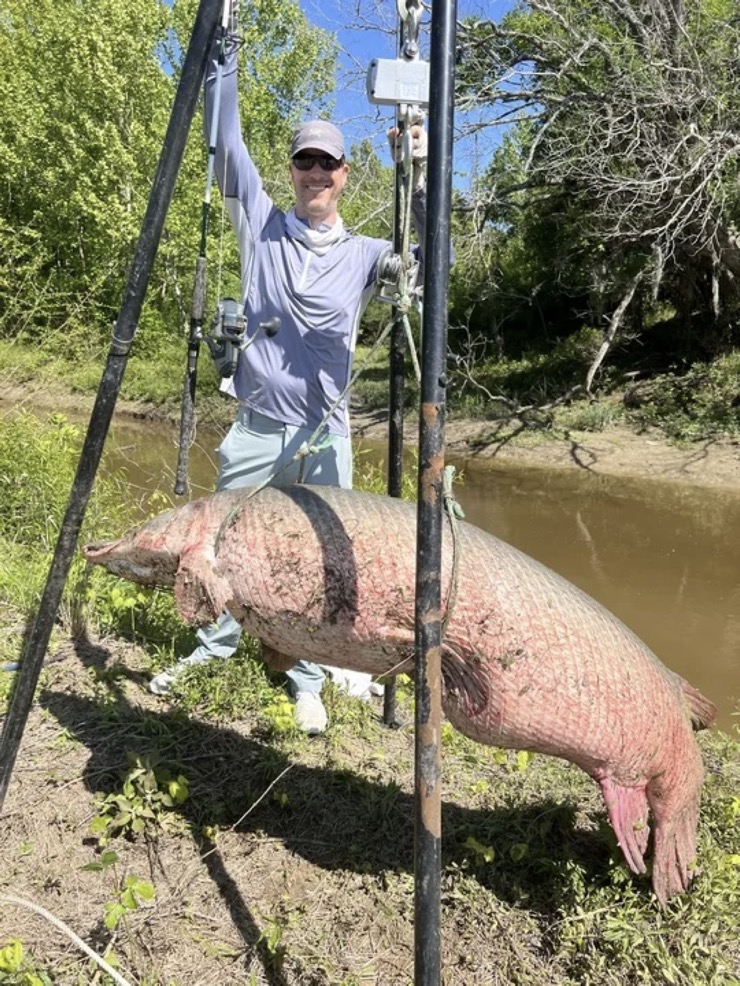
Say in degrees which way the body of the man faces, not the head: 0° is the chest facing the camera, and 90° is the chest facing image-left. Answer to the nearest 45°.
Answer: approximately 0°

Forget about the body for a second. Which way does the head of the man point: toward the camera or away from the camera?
toward the camera

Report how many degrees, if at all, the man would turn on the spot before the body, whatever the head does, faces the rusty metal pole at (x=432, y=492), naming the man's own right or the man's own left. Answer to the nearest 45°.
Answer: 0° — they already face it

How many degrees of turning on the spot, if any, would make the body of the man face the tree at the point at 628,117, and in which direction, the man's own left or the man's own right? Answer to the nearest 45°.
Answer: approximately 135° to the man's own left

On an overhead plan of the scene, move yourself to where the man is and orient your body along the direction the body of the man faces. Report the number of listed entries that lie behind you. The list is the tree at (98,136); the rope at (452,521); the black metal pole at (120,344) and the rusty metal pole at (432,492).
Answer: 1
